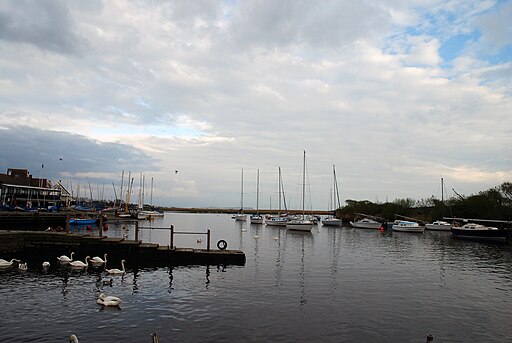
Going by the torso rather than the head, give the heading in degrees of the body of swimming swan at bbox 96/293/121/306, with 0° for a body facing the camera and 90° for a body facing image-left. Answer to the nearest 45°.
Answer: approximately 90°

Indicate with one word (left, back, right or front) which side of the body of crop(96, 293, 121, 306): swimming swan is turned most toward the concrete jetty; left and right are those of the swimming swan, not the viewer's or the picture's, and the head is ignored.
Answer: right
